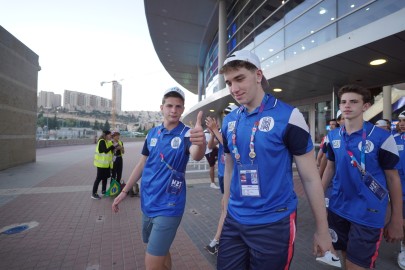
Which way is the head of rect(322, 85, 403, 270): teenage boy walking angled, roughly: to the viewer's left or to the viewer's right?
to the viewer's left

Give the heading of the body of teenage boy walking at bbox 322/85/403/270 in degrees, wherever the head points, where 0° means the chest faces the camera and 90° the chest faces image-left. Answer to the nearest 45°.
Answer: approximately 45°

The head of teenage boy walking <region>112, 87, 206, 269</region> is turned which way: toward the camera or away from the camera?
toward the camera

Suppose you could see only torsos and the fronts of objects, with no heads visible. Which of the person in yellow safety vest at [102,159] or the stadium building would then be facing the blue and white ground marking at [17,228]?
the stadium building

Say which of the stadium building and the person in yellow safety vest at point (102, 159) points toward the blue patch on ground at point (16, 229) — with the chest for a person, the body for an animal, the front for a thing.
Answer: the stadium building

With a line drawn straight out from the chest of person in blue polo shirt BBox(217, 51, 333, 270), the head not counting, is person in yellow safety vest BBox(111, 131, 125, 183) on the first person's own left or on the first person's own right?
on the first person's own right

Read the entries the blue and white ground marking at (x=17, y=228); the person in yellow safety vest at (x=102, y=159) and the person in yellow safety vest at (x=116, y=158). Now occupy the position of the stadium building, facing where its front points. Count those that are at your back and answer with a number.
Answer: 0

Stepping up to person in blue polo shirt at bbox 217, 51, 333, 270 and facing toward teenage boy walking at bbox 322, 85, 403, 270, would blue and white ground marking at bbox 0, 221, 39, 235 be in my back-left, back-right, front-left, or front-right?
back-left

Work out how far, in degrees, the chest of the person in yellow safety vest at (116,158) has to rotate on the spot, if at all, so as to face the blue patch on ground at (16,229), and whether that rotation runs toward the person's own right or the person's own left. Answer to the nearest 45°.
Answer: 0° — they already face it

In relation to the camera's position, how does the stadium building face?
facing the viewer and to the left of the viewer

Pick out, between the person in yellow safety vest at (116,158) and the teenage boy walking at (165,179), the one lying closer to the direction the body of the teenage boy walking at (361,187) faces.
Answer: the teenage boy walking
